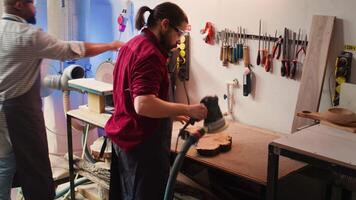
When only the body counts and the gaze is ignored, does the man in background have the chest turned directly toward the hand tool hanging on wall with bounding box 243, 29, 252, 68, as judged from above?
yes

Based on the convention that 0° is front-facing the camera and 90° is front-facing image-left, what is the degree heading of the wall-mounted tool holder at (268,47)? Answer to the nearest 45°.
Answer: approximately 45°

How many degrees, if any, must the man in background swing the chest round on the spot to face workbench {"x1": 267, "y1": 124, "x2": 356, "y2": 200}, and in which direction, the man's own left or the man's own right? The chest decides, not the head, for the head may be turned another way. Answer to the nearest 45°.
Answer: approximately 45° to the man's own right

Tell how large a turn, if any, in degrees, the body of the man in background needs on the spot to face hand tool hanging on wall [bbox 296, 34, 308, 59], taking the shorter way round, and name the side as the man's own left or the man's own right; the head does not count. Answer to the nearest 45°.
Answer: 0° — they already face it

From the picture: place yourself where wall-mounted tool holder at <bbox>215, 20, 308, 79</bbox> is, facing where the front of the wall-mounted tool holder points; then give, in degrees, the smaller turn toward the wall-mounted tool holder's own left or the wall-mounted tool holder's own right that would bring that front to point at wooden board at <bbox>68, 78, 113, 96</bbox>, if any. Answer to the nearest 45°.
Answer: approximately 45° to the wall-mounted tool holder's own right

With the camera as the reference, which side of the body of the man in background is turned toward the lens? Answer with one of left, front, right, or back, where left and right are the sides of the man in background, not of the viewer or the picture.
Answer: right

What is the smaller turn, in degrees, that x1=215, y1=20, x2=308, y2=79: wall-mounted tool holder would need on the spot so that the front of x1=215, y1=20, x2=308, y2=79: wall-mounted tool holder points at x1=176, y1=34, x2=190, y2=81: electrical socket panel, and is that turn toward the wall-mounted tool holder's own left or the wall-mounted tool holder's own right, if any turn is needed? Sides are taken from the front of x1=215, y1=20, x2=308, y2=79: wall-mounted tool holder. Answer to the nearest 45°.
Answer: approximately 90° to the wall-mounted tool holder's own right

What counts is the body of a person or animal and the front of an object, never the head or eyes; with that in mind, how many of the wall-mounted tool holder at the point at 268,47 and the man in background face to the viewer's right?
1
